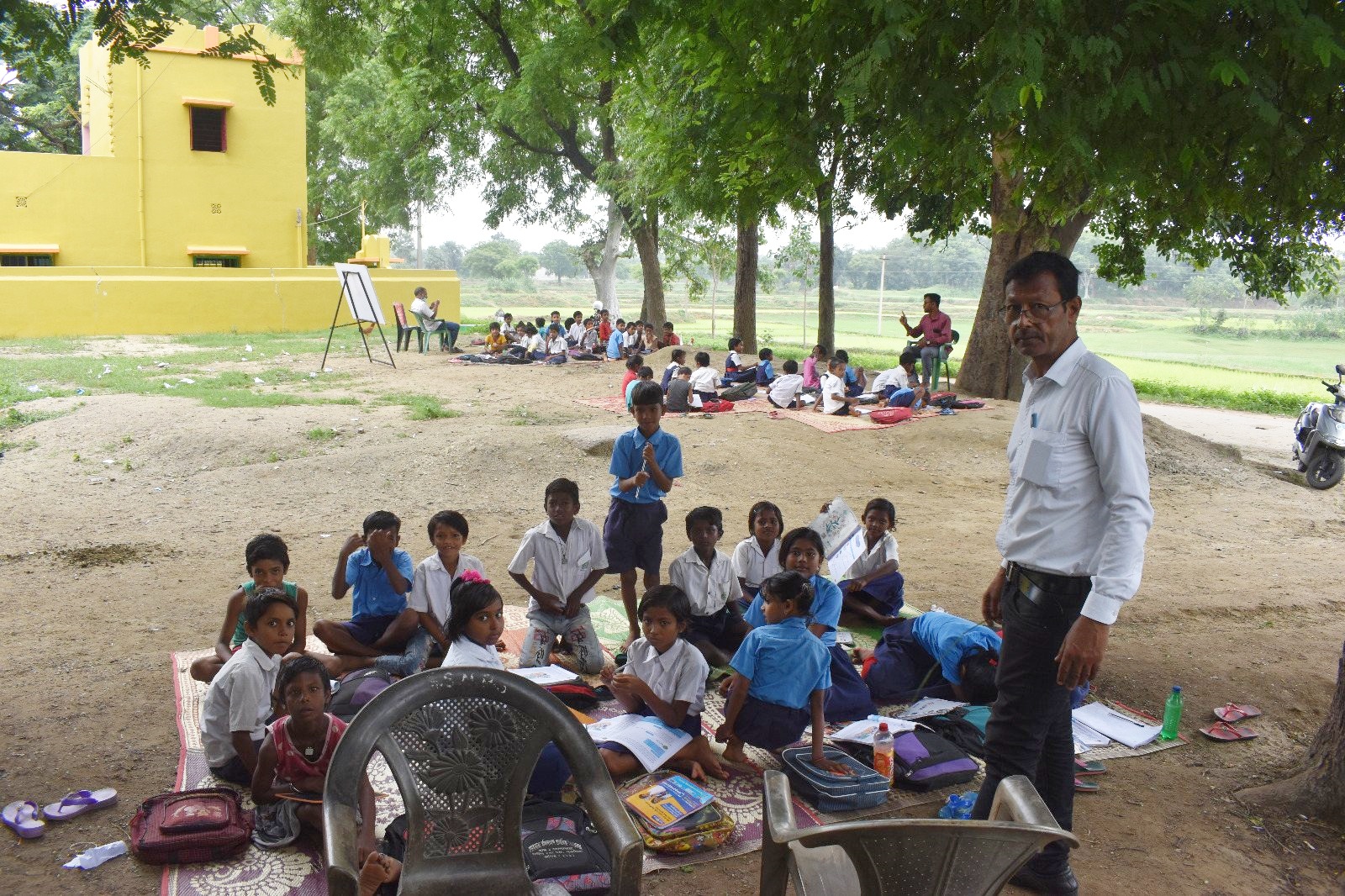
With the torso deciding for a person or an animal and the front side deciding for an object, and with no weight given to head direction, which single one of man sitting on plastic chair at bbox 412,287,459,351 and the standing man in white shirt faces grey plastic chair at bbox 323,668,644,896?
the standing man in white shirt

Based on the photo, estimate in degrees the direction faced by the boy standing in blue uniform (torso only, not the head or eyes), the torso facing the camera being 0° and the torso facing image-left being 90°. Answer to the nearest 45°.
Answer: approximately 0°

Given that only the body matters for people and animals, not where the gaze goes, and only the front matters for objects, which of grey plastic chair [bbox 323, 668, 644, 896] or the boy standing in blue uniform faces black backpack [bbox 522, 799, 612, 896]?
the boy standing in blue uniform

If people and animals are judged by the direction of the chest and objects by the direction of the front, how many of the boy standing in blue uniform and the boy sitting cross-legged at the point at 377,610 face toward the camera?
2

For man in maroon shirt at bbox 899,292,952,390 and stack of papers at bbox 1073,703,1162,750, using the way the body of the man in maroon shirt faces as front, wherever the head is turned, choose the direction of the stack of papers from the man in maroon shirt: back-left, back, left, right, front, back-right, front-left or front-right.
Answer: front-left

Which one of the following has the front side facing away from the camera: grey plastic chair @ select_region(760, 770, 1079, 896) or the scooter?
the grey plastic chair
